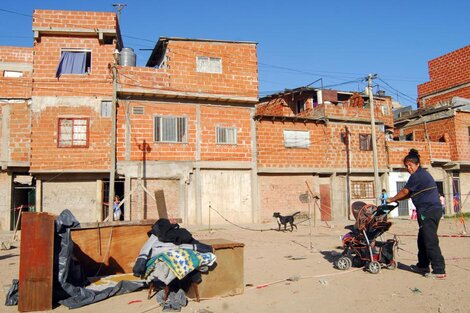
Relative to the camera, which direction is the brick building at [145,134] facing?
toward the camera

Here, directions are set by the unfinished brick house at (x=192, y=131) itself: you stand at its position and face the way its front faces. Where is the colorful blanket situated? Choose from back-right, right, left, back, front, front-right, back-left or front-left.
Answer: front

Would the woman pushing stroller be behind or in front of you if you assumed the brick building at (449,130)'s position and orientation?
in front

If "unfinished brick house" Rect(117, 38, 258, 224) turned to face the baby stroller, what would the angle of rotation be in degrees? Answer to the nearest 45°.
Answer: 0° — it already faces it

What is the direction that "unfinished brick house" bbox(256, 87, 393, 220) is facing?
toward the camera

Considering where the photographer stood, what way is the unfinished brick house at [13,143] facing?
facing the viewer

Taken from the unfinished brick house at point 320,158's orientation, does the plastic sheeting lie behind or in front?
in front

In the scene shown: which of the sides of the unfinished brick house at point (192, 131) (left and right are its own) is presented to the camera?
front

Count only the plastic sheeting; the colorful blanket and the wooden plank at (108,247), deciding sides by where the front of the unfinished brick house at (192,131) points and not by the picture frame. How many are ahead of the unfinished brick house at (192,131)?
3

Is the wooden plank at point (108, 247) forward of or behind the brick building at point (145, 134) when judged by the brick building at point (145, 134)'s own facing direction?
forward

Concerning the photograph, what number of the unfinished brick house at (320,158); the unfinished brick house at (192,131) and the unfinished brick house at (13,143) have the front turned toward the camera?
3

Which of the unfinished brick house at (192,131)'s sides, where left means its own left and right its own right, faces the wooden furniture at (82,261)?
front

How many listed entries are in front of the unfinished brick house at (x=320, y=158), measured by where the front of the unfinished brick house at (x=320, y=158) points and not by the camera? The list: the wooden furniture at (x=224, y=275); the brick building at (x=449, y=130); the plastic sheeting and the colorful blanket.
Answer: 3

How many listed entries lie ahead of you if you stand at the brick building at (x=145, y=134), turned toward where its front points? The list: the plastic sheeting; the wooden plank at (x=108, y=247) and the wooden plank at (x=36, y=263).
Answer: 3

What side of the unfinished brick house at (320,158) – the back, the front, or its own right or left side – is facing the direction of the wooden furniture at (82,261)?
front
